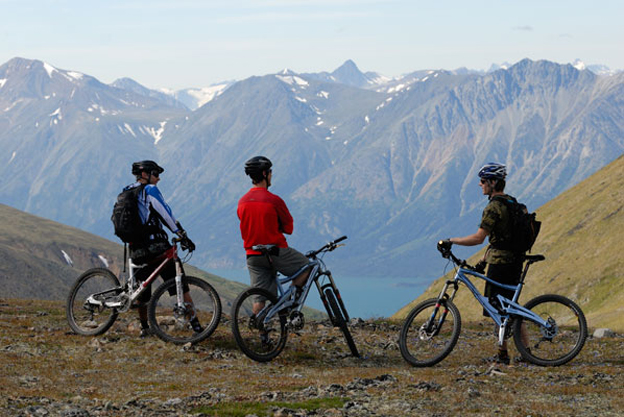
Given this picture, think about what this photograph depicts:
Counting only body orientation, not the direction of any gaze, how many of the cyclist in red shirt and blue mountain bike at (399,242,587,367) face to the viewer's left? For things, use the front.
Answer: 1

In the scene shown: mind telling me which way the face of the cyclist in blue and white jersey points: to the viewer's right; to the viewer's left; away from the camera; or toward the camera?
to the viewer's right

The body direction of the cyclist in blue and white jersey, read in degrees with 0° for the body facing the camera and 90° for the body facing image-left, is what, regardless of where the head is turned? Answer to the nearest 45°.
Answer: approximately 270°

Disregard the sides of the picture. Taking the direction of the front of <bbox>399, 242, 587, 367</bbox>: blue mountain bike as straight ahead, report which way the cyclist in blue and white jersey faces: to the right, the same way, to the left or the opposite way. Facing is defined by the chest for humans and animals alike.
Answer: the opposite way

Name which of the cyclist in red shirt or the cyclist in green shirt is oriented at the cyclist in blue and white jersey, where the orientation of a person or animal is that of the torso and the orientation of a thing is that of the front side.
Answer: the cyclist in green shirt

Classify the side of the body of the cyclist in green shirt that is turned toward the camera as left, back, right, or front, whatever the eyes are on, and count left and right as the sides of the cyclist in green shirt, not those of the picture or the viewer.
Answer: left

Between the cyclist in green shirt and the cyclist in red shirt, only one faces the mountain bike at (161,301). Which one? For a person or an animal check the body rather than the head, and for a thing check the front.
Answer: the cyclist in green shirt

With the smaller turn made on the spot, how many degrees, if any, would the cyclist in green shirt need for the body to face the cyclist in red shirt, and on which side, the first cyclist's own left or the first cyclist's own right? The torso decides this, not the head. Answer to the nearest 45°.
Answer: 0° — they already face them

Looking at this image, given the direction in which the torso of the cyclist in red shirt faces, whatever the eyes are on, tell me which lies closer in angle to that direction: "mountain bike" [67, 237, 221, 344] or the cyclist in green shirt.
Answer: the cyclist in green shirt

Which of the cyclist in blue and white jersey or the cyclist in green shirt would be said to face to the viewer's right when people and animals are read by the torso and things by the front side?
the cyclist in blue and white jersey

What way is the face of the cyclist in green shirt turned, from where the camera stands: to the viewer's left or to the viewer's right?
to the viewer's left

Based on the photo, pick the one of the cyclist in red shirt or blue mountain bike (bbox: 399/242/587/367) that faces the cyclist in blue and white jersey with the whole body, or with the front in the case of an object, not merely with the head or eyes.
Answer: the blue mountain bike

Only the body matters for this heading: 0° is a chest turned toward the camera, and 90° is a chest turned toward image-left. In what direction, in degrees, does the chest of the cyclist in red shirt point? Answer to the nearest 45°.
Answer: approximately 225°

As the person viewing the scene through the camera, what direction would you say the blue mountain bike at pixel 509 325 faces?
facing to the left of the viewer
